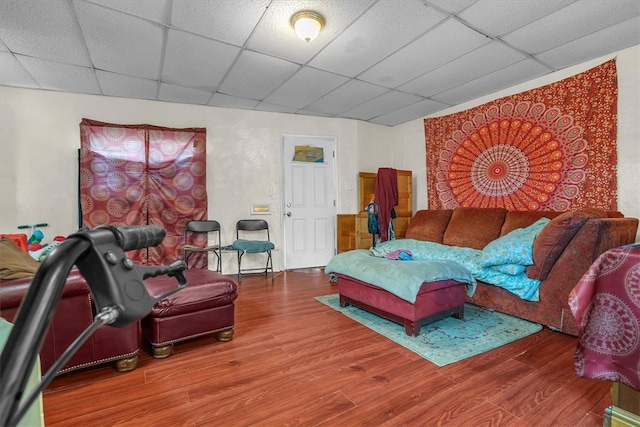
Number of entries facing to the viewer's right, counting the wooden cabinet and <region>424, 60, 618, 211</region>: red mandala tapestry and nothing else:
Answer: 0

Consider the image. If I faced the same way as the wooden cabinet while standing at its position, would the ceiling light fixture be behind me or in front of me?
in front

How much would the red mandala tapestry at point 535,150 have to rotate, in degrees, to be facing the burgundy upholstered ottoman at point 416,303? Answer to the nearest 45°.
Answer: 0° — it already faces it

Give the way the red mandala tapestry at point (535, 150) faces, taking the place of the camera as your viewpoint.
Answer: facing the viewer and to the left of the viewer

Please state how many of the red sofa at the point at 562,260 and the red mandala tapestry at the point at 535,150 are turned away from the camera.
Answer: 0

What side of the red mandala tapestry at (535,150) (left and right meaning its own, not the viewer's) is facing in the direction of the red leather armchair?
front

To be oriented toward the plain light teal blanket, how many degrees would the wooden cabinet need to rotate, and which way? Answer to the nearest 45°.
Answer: approximately 45° to its left

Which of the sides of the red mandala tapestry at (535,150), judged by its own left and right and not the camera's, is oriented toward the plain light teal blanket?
front
